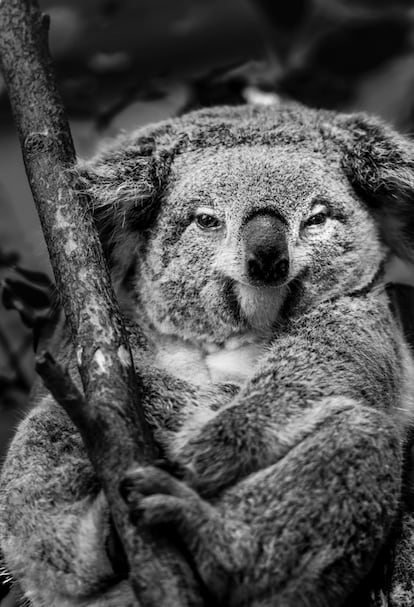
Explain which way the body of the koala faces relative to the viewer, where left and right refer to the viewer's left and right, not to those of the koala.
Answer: facing the viewer
